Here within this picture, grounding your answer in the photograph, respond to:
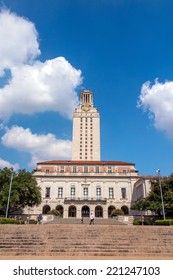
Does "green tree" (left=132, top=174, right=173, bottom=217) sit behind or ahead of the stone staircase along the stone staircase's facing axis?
behind

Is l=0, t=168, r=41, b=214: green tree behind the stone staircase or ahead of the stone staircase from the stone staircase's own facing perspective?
behind

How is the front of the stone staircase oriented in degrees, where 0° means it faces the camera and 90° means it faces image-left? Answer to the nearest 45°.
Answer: approximately 0°
